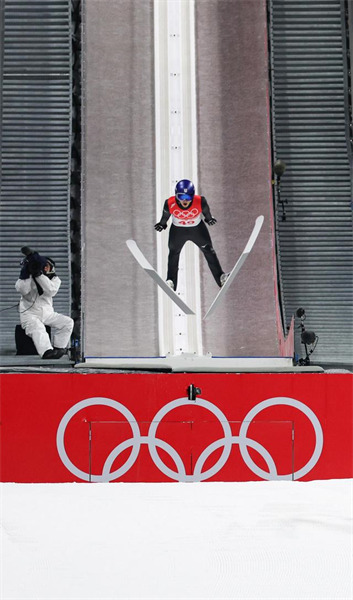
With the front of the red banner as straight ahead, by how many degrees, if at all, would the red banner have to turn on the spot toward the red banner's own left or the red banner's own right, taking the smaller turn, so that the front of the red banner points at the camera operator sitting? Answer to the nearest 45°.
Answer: approximately 135° to the red banner's own right

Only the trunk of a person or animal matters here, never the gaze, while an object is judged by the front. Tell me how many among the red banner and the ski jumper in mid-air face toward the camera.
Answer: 2

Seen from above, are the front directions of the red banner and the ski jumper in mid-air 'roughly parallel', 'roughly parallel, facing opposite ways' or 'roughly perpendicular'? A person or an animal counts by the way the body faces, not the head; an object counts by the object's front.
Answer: roughly parallel

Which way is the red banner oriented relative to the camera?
toward the camera

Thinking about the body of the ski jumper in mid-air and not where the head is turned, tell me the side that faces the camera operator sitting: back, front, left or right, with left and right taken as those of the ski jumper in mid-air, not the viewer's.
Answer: right
